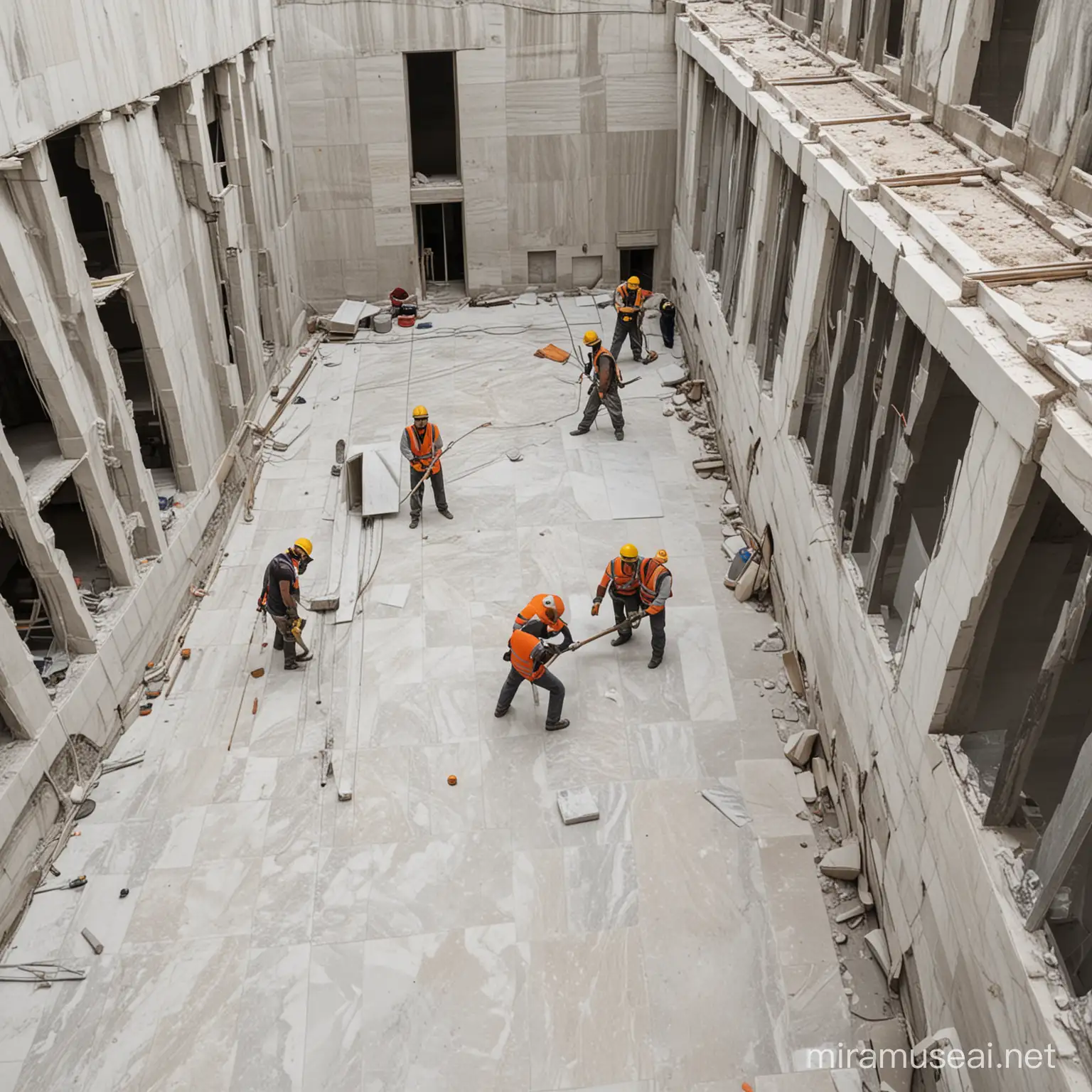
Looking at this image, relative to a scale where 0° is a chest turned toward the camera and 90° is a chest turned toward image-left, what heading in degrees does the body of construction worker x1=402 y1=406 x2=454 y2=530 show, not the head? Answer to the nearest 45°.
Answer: approximately 0°

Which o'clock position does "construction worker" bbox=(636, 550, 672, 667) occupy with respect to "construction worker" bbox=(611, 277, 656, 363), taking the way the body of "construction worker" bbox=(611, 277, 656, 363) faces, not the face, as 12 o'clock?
"construction worker" bbox=(636, 550, 672, 667) is roughly at 12 o'clock from "construction worker" bbox=(611, 277, 656, 363).

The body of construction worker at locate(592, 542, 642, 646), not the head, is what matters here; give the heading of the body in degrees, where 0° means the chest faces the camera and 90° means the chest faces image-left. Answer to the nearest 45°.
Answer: approximately 0°

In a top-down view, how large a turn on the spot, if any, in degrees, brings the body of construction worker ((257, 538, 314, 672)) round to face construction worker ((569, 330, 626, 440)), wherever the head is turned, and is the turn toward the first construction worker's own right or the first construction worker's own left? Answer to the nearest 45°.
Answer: approximately 45° to the first construction worker's own left

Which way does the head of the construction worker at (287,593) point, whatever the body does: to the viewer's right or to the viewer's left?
to the viewer's right

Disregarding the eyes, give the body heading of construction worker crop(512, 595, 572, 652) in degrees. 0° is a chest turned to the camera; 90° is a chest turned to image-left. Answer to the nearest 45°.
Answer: approximately 315°

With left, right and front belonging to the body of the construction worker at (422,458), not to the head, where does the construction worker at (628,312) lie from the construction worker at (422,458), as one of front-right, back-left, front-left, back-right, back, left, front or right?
back-left

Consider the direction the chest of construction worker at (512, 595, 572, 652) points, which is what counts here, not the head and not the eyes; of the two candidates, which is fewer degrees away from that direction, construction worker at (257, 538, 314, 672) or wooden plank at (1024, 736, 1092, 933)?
the wooden plank

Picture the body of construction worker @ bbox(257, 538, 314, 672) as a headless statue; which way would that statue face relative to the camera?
to the viewer's right

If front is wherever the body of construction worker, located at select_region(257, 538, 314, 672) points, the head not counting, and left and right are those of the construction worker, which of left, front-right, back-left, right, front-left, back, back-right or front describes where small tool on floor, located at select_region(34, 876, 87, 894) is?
back-right
